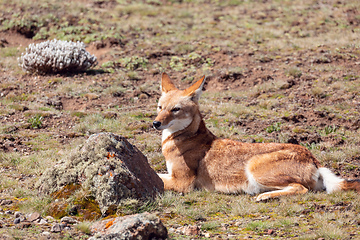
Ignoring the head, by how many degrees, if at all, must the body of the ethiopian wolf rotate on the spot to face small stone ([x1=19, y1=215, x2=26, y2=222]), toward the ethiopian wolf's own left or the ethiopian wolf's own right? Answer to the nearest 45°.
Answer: approximately 45° to the ethiopian wolf's own left

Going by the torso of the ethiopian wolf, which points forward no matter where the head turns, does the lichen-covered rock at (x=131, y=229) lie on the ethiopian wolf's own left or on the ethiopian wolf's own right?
on the ethiopian wolf's own left

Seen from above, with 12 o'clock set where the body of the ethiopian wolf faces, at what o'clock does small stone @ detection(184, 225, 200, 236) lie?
The small stone is roughly at 9 o'clock from the ethiopian wolf.

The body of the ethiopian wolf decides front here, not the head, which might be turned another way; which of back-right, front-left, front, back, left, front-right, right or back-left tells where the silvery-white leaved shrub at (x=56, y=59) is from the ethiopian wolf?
front-right

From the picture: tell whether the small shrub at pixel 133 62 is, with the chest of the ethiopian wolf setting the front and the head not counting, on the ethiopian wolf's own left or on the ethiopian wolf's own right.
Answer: on the ethiopian wolf's own right

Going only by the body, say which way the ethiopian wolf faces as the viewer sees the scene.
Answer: to the viewer's left

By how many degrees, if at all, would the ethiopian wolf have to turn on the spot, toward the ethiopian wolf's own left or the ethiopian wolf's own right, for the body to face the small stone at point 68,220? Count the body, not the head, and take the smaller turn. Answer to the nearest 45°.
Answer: approximately 45° to the ethiopian wolf's own left

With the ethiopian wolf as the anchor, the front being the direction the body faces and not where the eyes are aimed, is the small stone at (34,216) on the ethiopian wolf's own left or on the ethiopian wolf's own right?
on the ethiopian wolf's own left

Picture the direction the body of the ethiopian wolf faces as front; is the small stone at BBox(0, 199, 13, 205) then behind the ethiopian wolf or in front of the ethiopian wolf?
in front

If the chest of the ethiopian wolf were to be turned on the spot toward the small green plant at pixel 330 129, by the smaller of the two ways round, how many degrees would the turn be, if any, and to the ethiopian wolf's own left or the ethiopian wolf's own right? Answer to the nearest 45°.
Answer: approximately 135° to the ethiopian wolf's own right
